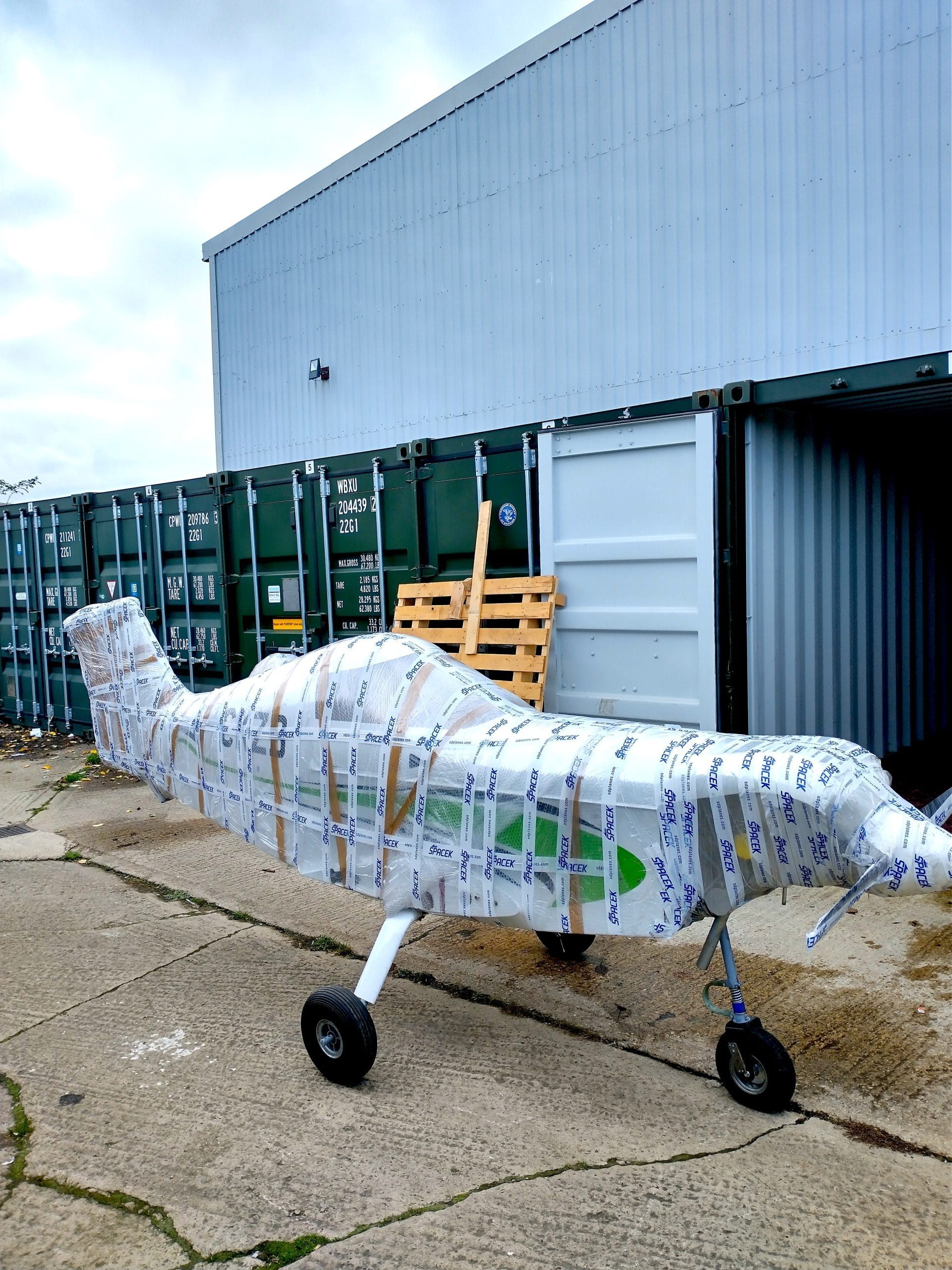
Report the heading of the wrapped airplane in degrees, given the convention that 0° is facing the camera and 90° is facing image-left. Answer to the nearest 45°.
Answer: approximately 315°

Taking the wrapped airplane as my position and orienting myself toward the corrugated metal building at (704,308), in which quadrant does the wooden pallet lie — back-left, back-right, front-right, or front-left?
front-left

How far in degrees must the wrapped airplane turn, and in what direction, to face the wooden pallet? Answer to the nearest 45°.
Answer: approximately 135° to its left
